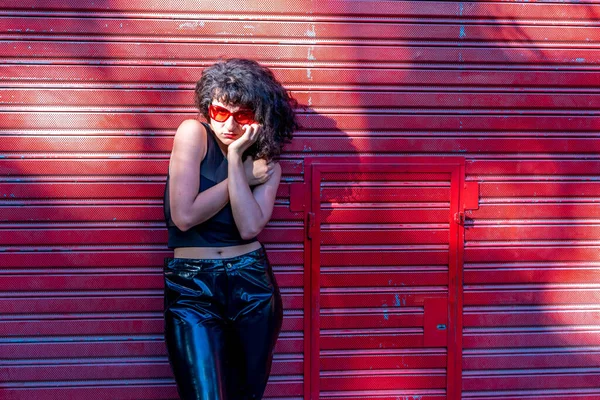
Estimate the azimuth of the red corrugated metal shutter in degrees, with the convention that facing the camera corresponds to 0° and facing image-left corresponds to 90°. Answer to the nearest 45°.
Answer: approximately 0°

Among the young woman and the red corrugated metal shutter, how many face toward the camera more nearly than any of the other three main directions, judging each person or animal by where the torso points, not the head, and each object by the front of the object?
2

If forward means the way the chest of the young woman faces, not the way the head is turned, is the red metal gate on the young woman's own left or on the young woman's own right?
on the young woman's own left
